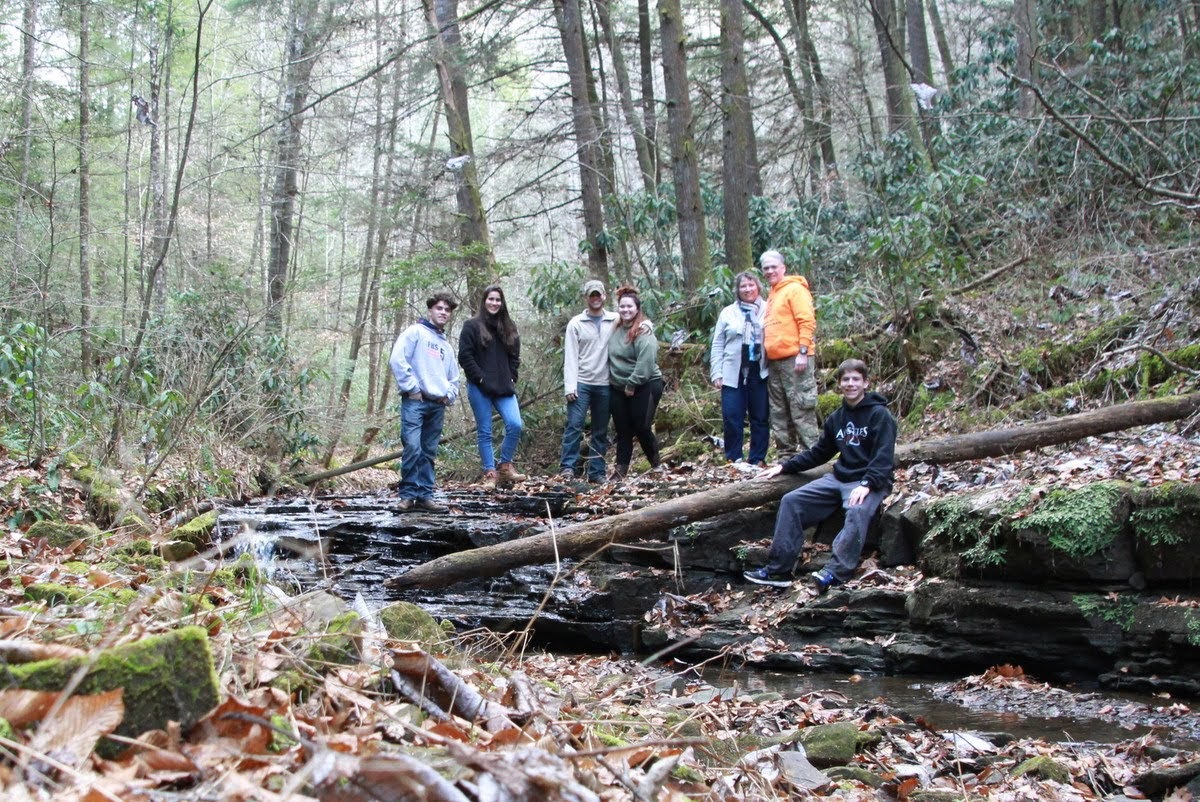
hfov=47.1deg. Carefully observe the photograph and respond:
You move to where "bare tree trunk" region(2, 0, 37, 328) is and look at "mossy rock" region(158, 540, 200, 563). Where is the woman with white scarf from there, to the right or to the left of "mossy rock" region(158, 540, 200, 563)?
left

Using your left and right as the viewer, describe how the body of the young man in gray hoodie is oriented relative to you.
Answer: facing the viewer and to the right of the viewer

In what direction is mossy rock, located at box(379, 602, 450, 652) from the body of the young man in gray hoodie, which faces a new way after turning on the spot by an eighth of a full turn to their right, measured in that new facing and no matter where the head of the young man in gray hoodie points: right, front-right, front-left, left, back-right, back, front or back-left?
front

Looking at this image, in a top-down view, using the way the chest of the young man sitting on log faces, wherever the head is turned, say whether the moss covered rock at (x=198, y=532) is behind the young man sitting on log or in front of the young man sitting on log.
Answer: in front

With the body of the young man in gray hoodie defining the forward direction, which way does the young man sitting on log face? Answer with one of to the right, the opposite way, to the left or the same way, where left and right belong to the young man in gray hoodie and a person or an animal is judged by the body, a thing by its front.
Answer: to the right

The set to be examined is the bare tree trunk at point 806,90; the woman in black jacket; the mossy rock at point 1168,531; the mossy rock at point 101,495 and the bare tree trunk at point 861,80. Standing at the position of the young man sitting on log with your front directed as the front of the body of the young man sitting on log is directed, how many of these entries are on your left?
1

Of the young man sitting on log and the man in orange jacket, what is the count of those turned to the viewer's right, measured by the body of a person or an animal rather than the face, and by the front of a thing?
0

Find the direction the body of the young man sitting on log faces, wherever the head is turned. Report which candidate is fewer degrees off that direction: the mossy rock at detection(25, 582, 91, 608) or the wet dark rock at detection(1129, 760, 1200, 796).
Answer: the mossy rock
